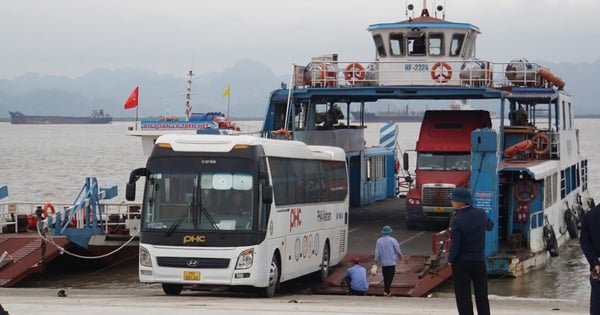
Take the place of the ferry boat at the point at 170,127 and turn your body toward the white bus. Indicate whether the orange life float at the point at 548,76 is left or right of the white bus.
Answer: left

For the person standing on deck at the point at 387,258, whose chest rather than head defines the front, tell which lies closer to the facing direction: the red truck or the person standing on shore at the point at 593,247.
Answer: the red truck

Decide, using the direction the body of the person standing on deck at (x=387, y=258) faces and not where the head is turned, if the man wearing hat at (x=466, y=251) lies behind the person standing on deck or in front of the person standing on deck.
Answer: behind

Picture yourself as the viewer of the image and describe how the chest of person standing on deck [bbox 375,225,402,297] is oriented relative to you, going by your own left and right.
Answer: facing away from the viewer

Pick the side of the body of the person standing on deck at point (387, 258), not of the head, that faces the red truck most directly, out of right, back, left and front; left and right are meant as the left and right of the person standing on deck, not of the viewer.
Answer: front

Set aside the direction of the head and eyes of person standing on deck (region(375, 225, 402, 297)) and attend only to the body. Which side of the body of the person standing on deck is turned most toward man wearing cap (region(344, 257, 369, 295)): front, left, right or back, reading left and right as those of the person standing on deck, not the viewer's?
left

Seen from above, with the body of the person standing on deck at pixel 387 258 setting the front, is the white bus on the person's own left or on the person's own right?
on the person's own left

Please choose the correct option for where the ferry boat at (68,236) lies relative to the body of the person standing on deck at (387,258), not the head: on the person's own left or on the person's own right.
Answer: on the person's own left

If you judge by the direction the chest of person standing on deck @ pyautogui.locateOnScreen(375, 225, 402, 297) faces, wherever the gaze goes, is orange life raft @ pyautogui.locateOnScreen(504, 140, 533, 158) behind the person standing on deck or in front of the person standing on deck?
in front
